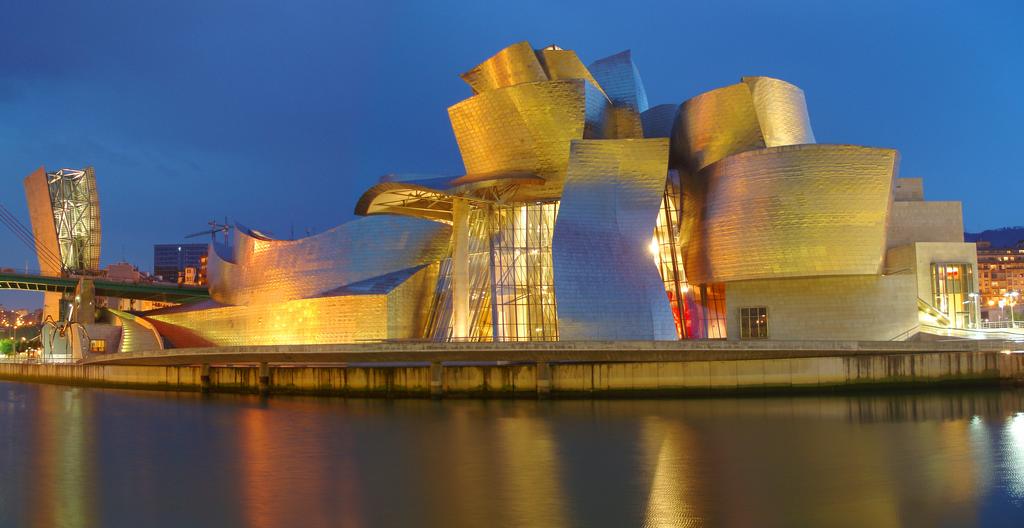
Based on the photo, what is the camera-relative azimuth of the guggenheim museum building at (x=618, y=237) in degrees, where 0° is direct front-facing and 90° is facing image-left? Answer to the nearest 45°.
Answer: approximately 0°

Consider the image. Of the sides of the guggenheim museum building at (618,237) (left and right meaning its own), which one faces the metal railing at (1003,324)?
left
